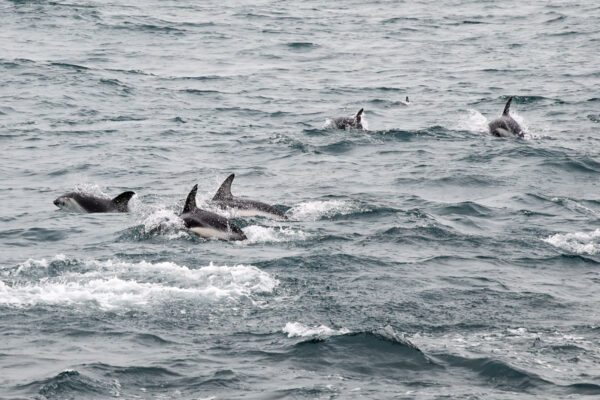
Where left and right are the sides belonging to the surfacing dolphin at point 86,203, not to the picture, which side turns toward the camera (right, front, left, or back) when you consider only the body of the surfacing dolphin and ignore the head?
left

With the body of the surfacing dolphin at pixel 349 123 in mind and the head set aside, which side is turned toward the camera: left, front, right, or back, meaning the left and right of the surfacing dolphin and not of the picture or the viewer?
left

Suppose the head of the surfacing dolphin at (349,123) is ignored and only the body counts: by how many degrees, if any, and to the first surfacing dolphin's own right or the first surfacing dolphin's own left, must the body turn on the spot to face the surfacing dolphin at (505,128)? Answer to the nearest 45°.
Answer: approximately 180°

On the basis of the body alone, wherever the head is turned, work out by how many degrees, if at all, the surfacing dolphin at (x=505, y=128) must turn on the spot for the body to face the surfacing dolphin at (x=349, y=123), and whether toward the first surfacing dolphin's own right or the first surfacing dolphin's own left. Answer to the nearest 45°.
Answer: approximately 45° to the first surfacing dolphin's own right
